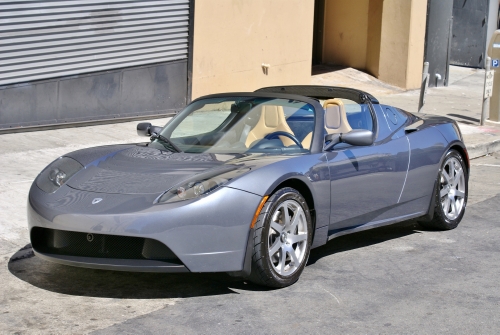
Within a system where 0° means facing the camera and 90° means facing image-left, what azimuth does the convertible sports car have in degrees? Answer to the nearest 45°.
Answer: approximately 45°

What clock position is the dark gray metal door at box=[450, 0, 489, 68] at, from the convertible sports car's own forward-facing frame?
The dark gray metal door is roughly at 5 o'clock from the convertible sports car.

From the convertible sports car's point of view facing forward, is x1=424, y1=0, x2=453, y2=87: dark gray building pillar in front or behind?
behind
